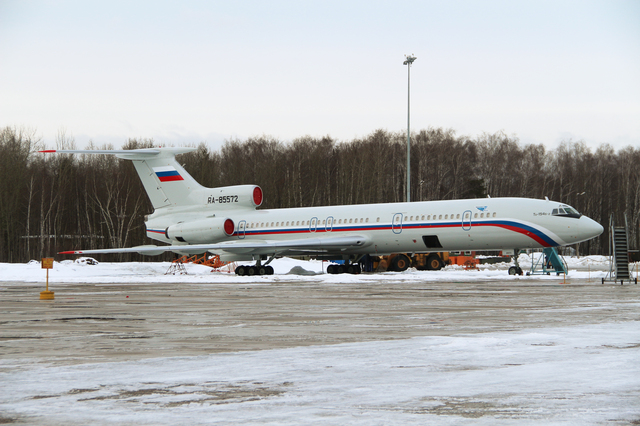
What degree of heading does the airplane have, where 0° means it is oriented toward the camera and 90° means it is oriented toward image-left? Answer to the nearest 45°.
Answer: approximately 315°

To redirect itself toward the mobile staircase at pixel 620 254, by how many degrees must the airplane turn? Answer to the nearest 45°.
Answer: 0° — it already faces it

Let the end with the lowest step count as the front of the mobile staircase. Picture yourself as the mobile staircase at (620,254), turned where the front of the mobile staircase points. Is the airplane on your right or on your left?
on your right
